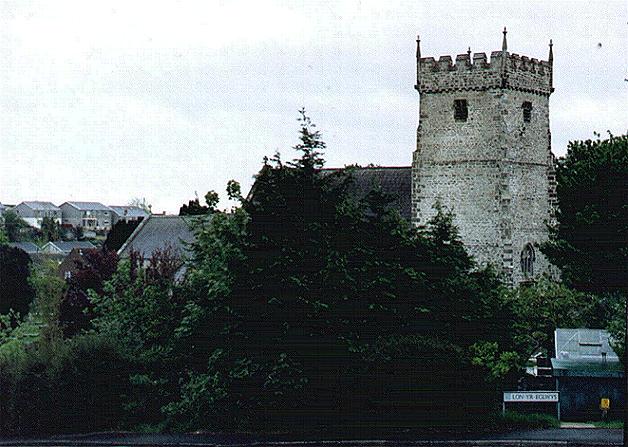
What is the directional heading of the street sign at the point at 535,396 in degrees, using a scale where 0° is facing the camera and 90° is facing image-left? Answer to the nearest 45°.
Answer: approximately 0°

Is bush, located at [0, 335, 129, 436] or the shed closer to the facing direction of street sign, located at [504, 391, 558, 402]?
the bush

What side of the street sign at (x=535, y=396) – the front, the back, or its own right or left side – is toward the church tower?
back

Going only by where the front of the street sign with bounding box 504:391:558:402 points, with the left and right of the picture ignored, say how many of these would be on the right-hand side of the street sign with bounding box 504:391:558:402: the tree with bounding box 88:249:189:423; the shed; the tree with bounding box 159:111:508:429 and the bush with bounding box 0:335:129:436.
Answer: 3

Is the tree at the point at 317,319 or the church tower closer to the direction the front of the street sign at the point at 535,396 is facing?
the tree

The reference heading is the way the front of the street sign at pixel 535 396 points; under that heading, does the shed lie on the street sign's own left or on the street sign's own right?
on the street sign's own left

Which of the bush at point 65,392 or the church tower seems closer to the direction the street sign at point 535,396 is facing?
the bush

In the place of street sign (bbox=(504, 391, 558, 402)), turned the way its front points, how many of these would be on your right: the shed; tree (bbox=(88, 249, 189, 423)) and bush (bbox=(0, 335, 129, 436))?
2

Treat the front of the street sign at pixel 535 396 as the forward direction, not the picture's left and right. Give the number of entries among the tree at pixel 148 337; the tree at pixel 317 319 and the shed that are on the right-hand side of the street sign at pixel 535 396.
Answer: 2

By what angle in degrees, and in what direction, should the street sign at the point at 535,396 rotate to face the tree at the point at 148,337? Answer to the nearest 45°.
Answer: approximately 90° to its right

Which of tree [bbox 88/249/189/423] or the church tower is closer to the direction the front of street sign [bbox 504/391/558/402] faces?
the tree

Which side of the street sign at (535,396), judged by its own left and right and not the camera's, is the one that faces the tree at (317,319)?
right
